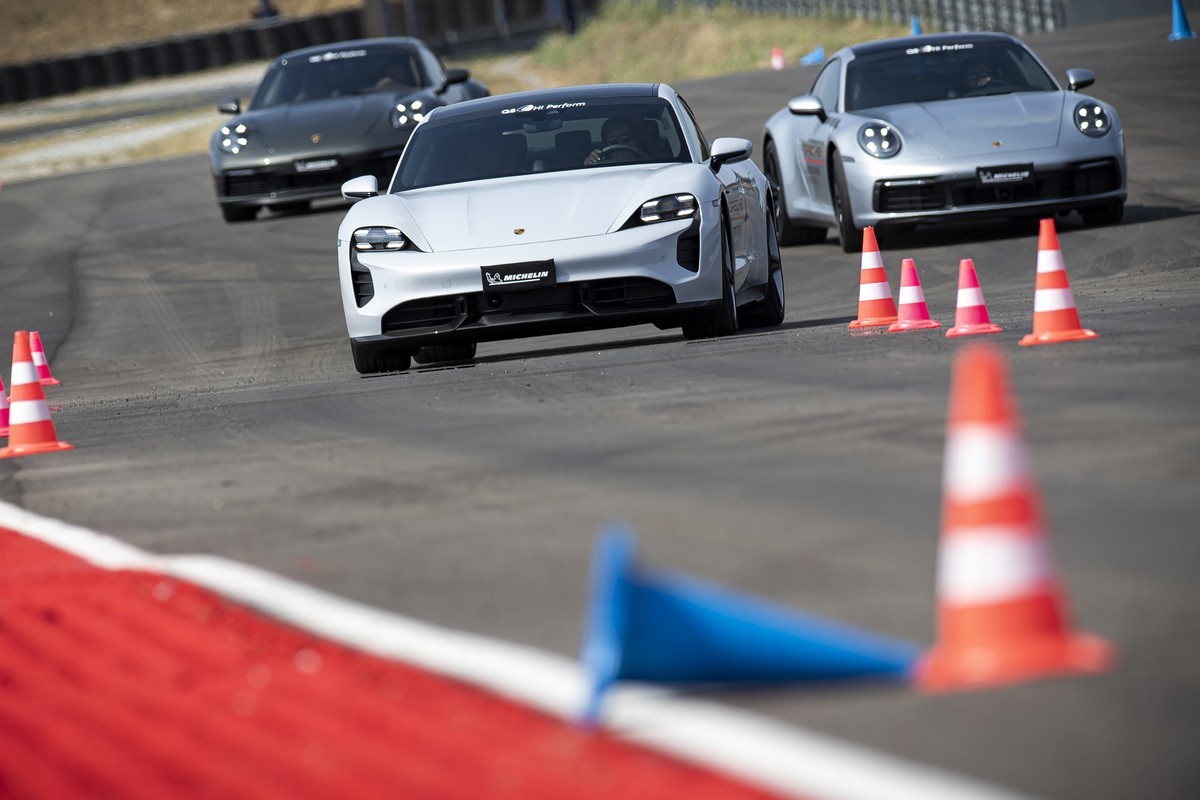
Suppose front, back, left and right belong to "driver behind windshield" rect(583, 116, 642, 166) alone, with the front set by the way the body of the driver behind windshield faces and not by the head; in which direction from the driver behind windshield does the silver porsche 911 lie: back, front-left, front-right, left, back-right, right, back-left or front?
back-left

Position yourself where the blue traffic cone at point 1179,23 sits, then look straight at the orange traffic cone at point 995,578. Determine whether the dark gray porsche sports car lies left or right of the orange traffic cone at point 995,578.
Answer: right

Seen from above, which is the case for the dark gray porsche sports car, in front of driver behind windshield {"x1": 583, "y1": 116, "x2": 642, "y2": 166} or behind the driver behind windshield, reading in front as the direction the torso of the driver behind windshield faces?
behind

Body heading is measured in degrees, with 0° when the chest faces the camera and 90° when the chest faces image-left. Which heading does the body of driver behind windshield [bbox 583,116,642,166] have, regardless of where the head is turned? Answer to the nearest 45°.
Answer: approximately 0°

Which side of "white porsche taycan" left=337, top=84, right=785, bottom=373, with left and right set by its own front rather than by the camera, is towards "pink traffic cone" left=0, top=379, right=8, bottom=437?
front

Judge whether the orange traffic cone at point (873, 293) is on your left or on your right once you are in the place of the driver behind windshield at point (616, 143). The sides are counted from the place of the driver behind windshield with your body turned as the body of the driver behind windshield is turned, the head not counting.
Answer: on your left

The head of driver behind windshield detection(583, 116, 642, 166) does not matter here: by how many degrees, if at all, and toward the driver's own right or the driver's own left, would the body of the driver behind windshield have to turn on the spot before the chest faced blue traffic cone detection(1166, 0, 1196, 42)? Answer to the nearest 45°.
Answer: approximately 135° to the driver's own left

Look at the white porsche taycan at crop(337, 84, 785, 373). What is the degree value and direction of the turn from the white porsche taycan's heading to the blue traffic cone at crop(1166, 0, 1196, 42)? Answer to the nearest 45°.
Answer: approximately 135° to its left

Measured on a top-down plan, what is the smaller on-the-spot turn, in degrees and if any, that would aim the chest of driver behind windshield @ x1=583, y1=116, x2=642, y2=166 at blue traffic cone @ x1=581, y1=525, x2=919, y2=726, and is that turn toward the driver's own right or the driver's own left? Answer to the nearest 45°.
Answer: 0° — they already face it

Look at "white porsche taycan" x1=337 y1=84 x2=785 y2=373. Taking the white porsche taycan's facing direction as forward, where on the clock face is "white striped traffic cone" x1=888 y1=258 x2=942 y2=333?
The white striped traffic cone is roughly at 9 o'clock from the white porsche taycan.
